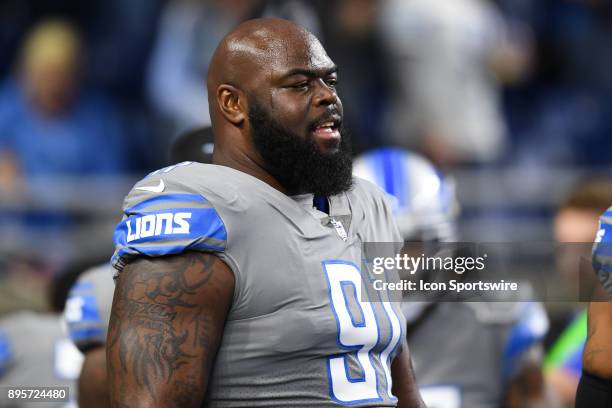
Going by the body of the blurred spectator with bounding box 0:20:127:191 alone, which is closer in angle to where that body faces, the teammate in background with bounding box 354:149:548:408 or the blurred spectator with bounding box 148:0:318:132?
the teammate in background

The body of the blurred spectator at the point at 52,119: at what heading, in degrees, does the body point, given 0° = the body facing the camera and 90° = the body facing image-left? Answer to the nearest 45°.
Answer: approximately 0°
